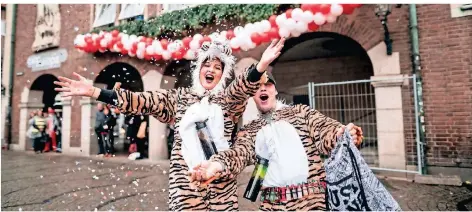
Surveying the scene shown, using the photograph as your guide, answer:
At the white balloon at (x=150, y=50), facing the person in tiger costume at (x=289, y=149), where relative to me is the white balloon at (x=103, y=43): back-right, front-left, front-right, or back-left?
back-right

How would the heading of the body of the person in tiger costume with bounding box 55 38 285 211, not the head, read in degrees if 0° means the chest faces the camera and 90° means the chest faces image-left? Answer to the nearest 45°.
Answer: approximately 0°

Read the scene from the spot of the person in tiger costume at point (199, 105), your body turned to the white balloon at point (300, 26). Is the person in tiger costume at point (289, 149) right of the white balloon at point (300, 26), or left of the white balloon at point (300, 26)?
right

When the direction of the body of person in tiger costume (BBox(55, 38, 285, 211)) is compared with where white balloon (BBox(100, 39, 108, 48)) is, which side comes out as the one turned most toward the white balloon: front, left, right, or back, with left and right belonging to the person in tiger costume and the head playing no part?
back

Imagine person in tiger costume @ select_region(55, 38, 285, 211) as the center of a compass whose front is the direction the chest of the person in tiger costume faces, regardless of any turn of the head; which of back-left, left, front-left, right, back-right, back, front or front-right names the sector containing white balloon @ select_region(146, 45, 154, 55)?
back

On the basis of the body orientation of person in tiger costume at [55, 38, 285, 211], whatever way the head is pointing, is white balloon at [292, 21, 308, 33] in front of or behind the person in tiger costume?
behind

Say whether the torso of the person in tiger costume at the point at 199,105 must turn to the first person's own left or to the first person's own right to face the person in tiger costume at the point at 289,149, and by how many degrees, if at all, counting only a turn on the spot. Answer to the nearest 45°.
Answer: approximately 90° to the first person's own left

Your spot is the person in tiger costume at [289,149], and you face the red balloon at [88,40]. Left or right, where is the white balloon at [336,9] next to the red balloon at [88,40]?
right

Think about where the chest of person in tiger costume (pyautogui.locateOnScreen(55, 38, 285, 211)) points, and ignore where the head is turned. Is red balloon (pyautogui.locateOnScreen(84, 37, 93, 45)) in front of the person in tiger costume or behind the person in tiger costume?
behind

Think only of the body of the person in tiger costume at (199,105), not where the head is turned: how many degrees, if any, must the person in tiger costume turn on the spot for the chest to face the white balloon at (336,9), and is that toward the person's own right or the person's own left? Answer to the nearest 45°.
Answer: approximately 135° to the person's own left

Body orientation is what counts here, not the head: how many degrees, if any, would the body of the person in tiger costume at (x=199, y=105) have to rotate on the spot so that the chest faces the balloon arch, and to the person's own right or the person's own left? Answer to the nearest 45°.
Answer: approximately 180°
